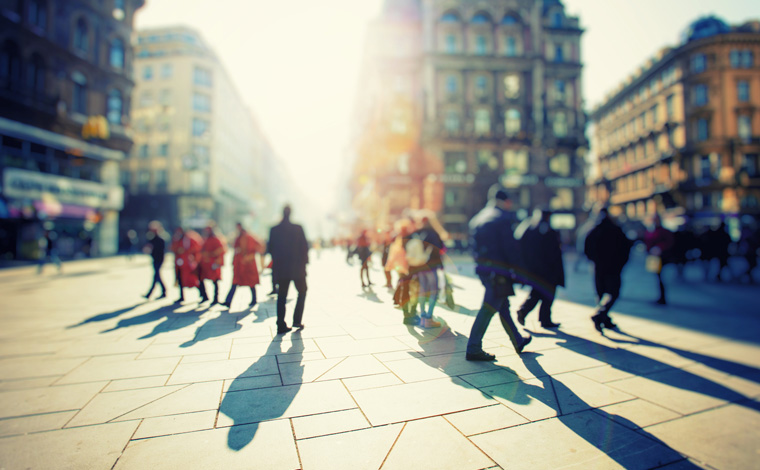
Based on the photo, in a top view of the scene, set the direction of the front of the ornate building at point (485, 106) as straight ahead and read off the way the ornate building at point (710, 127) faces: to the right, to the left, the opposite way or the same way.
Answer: to the right

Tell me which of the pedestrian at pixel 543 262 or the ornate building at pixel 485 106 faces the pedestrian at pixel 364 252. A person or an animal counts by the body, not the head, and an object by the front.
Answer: the ornate building

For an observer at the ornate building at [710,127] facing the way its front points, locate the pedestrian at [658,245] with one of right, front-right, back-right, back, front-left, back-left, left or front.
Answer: front-left

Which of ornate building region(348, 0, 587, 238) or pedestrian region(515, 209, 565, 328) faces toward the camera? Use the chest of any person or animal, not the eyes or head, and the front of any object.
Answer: the ornate building

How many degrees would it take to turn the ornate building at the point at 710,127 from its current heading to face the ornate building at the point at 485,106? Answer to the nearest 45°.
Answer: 0° — it already faces it

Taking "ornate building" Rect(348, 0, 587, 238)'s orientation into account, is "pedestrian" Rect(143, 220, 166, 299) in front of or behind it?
in front

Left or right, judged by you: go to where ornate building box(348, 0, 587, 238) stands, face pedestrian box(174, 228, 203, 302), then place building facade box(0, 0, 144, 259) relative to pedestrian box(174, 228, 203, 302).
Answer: right

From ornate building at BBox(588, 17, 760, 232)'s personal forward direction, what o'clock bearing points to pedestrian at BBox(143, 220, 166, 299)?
The pedestrian is roughly at 11 o'clock from the ornate building.

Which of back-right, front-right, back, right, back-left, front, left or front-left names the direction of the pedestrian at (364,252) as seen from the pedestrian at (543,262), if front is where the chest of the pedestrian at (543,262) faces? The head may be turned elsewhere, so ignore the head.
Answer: back-left

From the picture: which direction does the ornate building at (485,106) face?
toward the camera

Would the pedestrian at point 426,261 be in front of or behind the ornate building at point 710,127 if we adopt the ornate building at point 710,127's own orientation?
in front

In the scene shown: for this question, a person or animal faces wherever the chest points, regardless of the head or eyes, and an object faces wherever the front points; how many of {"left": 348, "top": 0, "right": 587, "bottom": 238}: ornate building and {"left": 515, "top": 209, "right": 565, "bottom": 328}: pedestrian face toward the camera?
1
